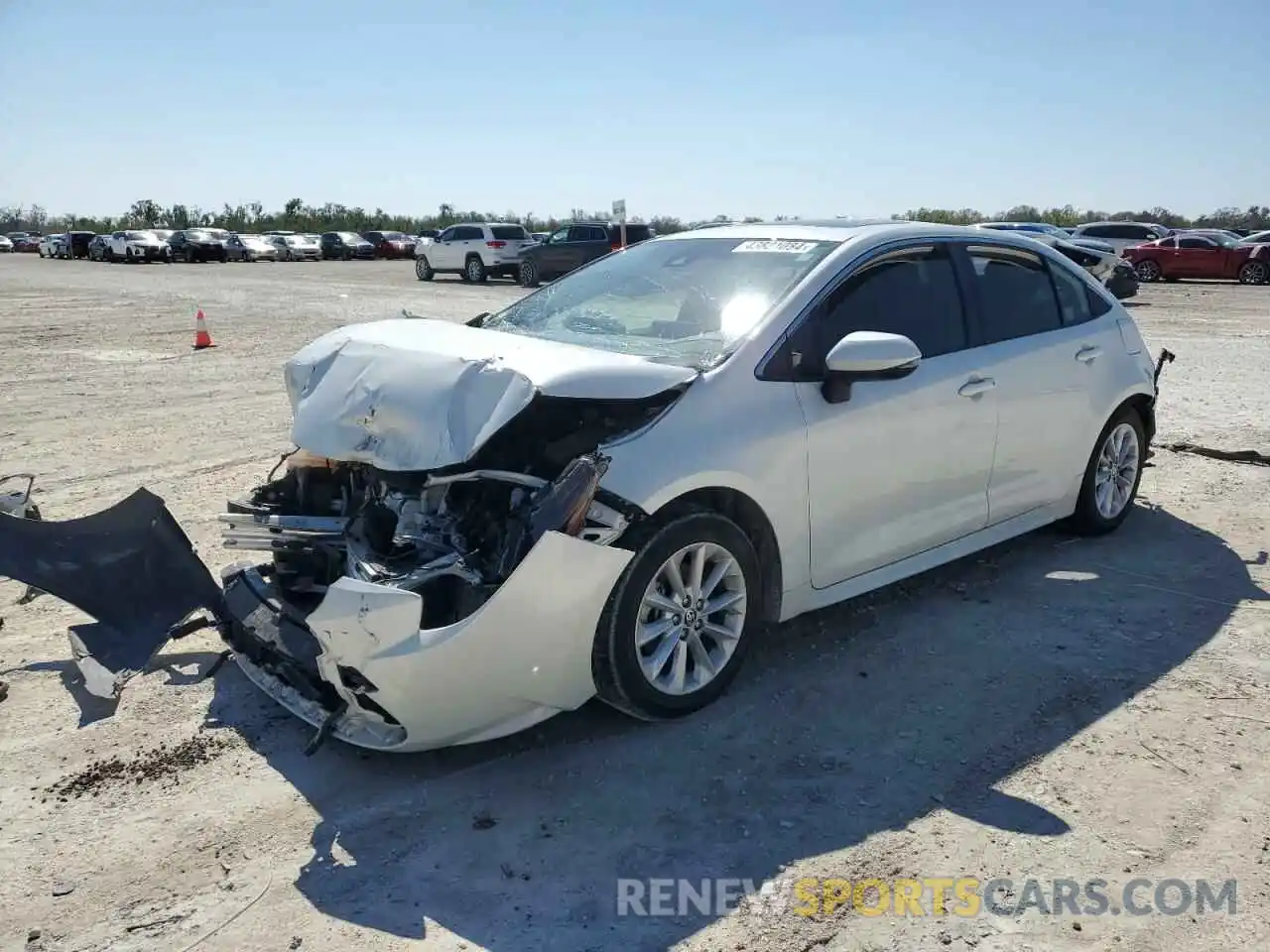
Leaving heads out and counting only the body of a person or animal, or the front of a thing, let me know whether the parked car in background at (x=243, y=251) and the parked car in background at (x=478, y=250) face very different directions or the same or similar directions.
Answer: very different directions

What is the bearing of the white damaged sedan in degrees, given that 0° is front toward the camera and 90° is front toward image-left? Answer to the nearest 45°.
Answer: approximately 45°

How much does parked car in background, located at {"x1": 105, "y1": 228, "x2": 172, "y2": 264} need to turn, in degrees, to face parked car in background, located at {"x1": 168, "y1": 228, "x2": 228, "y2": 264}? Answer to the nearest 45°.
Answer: approximately 45° to its left

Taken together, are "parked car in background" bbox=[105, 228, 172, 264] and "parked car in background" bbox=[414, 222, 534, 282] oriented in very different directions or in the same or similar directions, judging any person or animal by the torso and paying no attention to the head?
very different directions

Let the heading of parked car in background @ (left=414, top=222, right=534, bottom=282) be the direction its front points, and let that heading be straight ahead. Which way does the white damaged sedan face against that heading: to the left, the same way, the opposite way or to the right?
to the left

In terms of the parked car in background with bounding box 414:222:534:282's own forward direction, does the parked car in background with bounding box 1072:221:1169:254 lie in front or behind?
behind

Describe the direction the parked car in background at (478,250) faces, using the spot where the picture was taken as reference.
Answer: facing away from the viewer and to the left of the viewer

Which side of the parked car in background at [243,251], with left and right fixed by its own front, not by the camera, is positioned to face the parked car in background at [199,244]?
right

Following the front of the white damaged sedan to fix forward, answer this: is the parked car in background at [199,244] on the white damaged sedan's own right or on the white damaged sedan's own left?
on the white damaged sedan's own right
